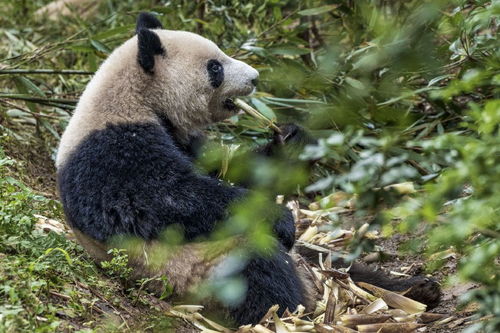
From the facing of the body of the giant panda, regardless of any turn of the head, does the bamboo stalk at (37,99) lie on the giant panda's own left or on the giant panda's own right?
on the giant panda's own left

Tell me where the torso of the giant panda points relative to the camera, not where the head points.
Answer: to the viewer's right
